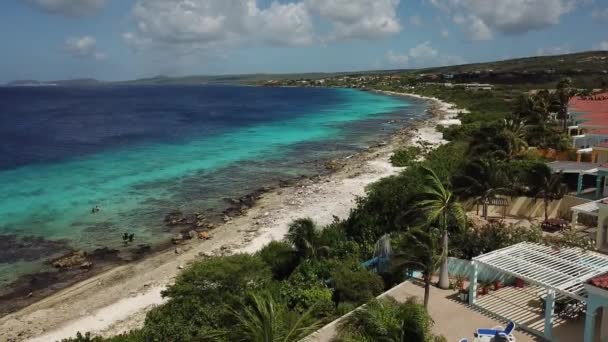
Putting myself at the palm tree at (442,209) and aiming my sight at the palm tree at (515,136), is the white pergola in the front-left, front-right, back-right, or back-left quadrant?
back-right

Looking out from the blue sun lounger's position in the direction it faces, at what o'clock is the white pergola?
The white pergola is roughly at 4 o'clock from the blue sun lounger.

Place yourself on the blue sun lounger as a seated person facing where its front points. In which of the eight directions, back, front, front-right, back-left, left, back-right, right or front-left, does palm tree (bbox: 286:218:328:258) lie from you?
front-right

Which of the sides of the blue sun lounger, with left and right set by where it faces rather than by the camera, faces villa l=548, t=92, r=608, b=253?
right

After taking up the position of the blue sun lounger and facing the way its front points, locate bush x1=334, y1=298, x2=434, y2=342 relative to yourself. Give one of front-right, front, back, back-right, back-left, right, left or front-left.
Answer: front-left

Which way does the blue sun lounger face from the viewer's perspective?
to the viewer's left

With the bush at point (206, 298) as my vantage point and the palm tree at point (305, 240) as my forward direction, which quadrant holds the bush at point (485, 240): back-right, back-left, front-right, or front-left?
front-right

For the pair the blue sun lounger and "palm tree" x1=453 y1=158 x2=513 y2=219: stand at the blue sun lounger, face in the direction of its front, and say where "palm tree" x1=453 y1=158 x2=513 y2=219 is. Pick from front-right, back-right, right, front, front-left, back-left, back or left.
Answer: right

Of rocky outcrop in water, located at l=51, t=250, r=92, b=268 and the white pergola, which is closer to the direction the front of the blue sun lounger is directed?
the rocky outcrop in water

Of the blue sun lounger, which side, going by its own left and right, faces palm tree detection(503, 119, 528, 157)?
right

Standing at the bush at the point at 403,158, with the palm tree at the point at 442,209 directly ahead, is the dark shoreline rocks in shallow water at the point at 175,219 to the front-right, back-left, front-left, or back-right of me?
front-right

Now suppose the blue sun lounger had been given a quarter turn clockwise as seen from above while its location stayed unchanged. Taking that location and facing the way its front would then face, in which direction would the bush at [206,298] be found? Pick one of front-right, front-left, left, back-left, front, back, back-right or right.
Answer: left

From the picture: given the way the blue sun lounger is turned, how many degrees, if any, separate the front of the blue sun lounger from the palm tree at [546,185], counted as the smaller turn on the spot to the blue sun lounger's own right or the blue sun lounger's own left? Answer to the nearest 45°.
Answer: approximately 90° to the blue sun lounger's own right

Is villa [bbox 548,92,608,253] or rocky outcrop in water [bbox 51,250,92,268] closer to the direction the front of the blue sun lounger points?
the rocky outcrop in water

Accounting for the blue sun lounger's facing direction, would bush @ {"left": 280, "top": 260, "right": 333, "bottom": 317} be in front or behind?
in front

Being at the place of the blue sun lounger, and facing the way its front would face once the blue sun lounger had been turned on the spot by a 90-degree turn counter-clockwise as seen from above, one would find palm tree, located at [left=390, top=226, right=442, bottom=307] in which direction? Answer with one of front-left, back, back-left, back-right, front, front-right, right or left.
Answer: back-right

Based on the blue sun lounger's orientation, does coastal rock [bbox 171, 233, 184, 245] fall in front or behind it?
in front

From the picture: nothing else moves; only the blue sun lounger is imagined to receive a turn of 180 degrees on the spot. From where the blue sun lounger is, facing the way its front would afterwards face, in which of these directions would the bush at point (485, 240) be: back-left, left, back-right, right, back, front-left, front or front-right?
left
